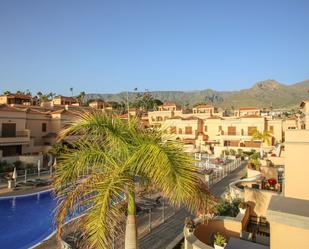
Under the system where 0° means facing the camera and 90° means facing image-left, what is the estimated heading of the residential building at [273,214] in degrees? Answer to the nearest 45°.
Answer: approximately 90°

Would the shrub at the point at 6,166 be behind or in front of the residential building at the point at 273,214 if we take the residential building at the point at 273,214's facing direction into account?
in front

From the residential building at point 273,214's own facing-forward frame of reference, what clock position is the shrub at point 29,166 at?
The shrub is roughly at 1 o'clock from the residential building.

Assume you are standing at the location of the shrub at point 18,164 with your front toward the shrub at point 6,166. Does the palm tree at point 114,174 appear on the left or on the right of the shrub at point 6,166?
left

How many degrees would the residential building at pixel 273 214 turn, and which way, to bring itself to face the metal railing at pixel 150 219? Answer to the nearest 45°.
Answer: approximately 45° to its right
